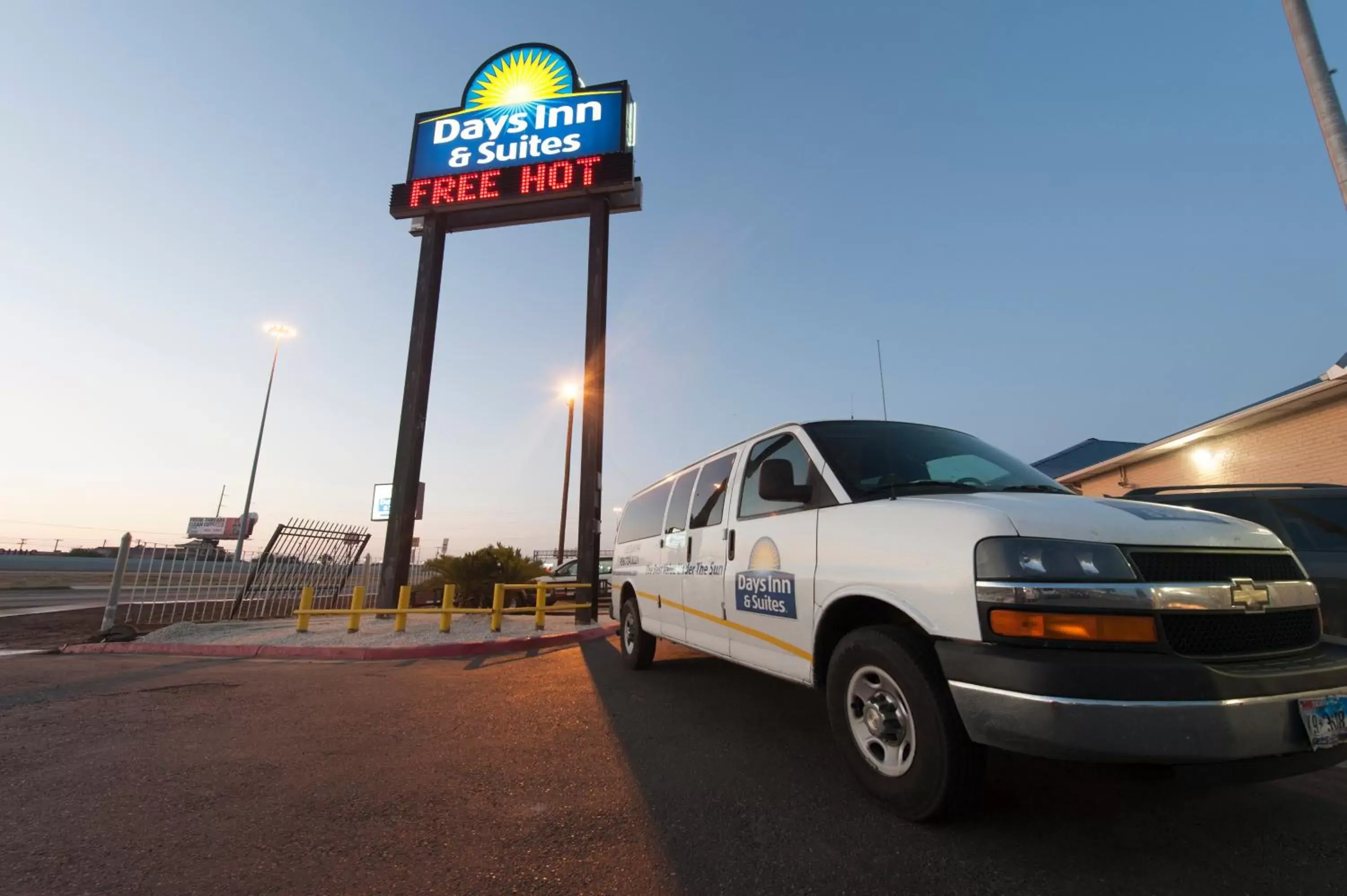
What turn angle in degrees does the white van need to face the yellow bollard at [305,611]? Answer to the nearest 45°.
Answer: approximately 135° to its right

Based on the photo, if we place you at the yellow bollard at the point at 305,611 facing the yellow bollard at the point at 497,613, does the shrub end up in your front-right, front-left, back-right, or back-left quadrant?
front-left

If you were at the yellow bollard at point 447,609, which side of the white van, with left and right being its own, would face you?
back

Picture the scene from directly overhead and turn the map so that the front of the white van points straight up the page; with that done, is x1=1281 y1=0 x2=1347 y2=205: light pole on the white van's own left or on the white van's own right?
on the white van's own left

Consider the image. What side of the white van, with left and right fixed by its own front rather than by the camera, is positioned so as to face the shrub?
back

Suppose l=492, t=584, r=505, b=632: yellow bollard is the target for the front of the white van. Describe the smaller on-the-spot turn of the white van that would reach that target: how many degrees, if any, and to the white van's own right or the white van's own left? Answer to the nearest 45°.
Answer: approximately 180°

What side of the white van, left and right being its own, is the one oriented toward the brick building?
left

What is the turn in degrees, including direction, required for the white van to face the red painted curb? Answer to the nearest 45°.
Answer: approximately 135° to its right

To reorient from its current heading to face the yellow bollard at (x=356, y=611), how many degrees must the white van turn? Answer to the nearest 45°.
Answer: approximately 135° to its right
